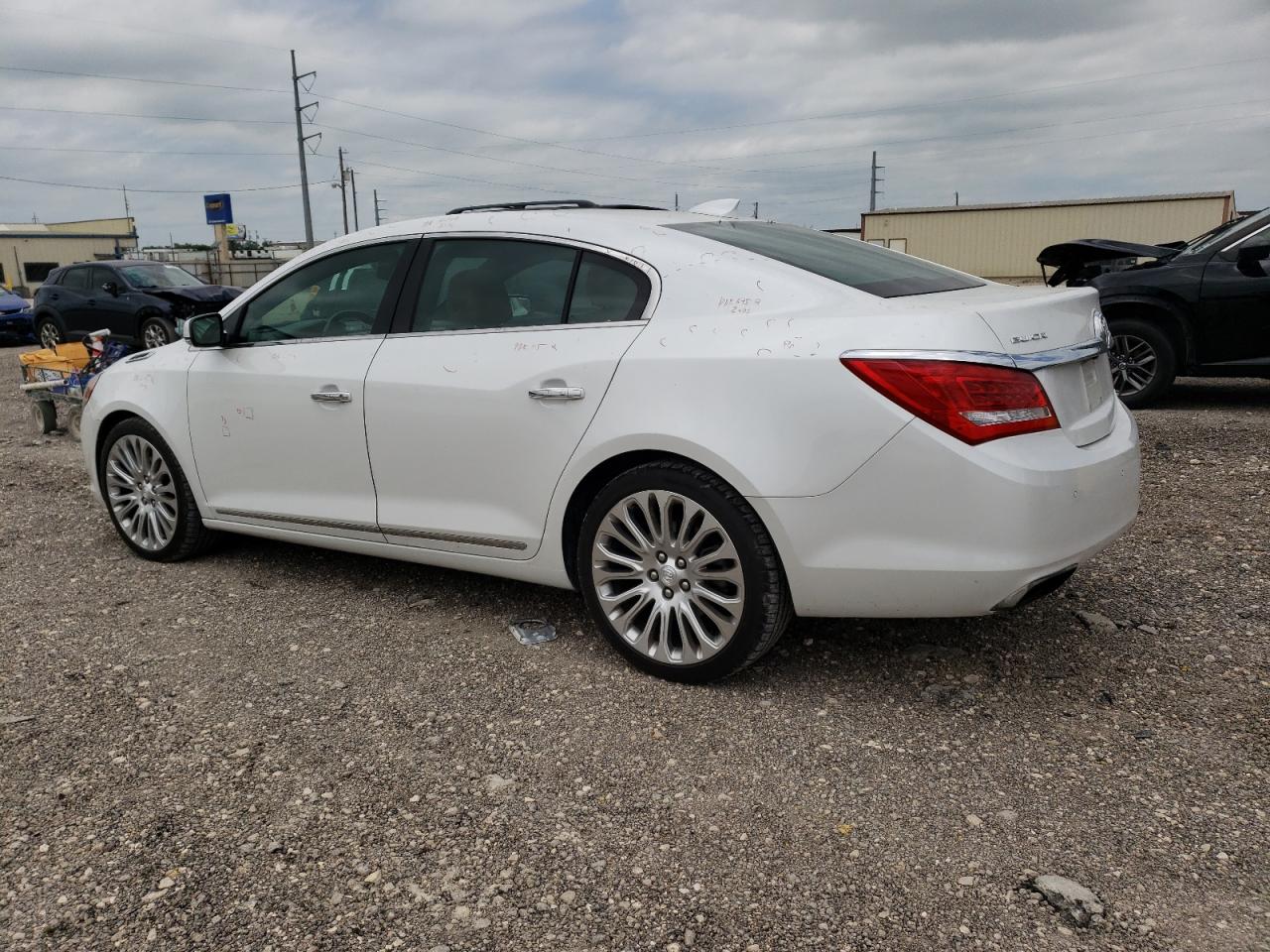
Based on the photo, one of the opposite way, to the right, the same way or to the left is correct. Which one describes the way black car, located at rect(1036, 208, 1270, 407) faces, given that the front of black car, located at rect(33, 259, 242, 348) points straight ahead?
the opposite way

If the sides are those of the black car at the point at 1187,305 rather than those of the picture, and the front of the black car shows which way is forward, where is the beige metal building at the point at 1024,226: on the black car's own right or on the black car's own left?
on the black car's own right

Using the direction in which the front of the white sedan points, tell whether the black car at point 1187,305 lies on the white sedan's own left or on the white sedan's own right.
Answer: on the white sedan's own right

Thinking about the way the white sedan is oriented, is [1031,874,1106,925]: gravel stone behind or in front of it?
behind

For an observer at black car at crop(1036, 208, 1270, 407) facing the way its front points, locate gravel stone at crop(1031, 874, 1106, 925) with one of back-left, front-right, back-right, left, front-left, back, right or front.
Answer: left

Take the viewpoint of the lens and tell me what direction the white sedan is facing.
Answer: facing away from the viewer and to the left of the viewer

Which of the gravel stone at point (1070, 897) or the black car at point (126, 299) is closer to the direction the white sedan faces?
the black car

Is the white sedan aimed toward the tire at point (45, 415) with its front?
yes

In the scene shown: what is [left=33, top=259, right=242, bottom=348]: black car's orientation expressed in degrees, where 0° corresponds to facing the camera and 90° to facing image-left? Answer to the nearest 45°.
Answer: approximately 315°

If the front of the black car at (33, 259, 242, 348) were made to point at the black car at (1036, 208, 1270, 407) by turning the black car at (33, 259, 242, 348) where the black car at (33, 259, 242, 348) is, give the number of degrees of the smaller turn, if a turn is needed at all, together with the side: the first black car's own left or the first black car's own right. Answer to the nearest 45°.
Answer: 0° — it already faces it

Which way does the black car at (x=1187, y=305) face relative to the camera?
to the viewer's left

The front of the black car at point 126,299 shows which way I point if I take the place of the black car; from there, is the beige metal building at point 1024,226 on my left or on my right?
on my left

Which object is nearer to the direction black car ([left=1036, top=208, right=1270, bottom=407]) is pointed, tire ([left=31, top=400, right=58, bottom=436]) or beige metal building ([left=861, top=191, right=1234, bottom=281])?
the tire

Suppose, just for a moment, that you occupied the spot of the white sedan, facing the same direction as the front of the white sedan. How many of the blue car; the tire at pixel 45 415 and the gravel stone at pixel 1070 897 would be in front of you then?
2

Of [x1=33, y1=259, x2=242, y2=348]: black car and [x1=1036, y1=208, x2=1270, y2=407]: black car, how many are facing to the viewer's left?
1

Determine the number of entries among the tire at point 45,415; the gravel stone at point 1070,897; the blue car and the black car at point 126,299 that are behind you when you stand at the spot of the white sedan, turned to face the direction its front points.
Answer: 1
